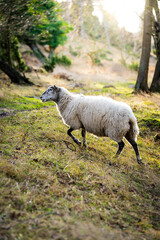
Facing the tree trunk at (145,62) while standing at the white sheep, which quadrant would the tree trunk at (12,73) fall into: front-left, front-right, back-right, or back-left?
front-left

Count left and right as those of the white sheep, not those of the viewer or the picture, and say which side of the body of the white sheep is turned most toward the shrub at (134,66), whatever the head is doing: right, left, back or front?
right

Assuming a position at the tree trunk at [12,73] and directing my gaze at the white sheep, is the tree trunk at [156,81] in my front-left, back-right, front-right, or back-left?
front-left

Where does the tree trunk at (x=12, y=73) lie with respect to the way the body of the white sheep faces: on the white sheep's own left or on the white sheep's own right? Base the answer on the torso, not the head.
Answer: on the white sheep's own right

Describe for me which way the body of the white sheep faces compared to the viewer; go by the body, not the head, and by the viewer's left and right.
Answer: facing to the left of the viewer

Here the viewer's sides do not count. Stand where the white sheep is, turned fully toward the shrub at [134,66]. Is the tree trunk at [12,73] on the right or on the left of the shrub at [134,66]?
left

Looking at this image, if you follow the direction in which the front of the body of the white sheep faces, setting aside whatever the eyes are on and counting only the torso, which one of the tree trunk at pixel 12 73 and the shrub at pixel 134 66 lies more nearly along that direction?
the tree trunk

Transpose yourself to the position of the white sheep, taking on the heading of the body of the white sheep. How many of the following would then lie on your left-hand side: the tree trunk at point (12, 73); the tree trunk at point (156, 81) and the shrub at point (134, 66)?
0
